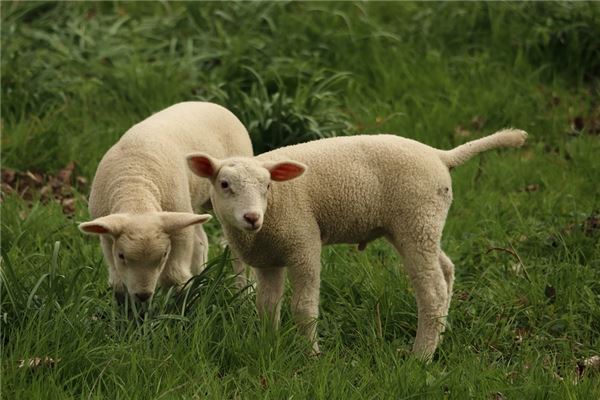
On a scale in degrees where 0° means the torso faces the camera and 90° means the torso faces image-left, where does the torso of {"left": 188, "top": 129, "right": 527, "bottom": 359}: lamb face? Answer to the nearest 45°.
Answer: approximately 90°

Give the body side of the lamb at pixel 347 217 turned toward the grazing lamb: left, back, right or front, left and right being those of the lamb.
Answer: front

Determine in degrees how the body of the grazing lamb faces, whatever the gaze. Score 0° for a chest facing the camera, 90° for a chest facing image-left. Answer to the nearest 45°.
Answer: approximately 45°

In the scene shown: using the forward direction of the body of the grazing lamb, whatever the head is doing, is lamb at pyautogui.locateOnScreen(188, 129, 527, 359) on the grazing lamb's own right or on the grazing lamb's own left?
on the grazing lamb's own left

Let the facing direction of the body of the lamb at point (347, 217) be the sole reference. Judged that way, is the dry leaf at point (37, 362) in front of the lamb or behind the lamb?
in front

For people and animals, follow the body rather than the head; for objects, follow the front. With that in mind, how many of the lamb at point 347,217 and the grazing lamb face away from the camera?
0

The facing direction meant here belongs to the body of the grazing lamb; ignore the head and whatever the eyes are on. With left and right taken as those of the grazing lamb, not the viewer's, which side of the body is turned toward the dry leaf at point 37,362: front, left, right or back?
front
